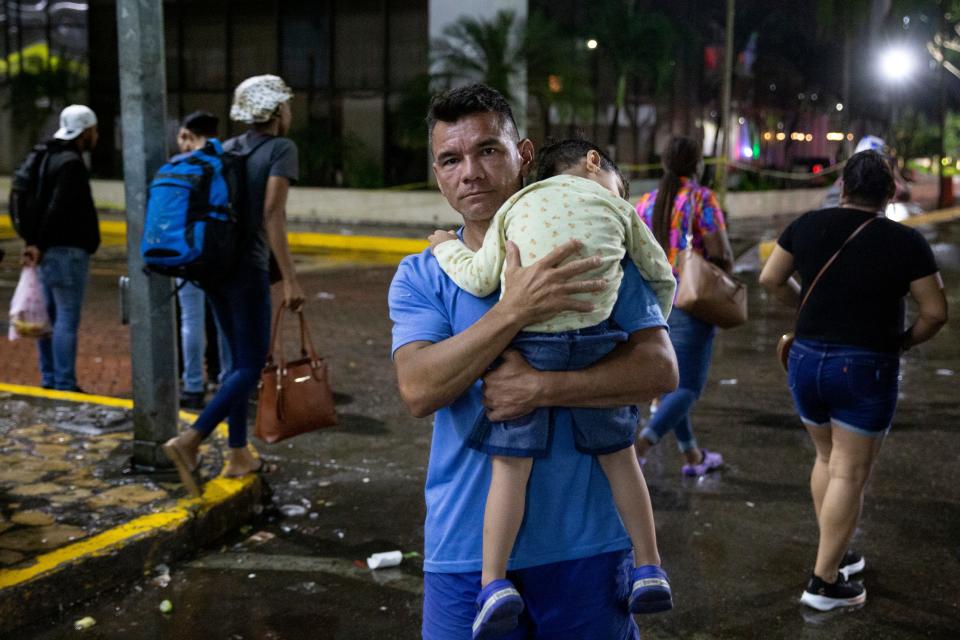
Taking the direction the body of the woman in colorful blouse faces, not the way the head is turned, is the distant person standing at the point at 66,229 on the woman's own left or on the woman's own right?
on the woman's own left

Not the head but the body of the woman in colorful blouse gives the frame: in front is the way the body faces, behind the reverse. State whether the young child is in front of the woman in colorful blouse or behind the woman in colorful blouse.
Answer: behind

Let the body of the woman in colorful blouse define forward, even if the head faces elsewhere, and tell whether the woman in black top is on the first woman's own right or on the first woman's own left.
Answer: on the first woman's own right

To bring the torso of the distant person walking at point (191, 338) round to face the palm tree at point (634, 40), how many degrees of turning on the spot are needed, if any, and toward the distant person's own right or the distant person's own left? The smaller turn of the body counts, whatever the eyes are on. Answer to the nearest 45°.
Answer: approximately 180°

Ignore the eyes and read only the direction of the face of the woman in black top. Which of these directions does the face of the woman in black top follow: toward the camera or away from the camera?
away from the camera

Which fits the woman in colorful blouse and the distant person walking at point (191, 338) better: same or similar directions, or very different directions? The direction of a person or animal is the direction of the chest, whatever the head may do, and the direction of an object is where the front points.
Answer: very different directions

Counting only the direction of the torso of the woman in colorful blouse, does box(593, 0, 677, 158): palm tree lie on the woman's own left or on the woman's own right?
on the woman's own left

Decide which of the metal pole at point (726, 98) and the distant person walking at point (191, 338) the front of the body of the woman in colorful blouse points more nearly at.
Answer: the metal pole

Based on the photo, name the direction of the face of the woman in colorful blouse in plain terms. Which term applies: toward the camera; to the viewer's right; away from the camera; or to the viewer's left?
away from the camera

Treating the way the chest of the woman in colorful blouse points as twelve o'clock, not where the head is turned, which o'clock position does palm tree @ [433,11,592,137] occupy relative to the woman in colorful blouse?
The palm tree is roughly at 10 o'clock from the woman in colorful blouse.

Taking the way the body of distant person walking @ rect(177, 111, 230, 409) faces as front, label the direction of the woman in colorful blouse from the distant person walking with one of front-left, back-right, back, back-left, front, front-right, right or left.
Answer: left

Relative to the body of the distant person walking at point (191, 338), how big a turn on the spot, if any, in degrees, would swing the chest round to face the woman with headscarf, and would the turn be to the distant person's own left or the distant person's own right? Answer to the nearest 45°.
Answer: approximately 45° to the distant person's own left

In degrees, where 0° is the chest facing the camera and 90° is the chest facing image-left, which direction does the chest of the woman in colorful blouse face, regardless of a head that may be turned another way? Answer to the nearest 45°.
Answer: approximately 225°

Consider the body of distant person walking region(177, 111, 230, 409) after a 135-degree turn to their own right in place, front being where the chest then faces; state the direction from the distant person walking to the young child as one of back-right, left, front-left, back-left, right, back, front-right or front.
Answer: back
